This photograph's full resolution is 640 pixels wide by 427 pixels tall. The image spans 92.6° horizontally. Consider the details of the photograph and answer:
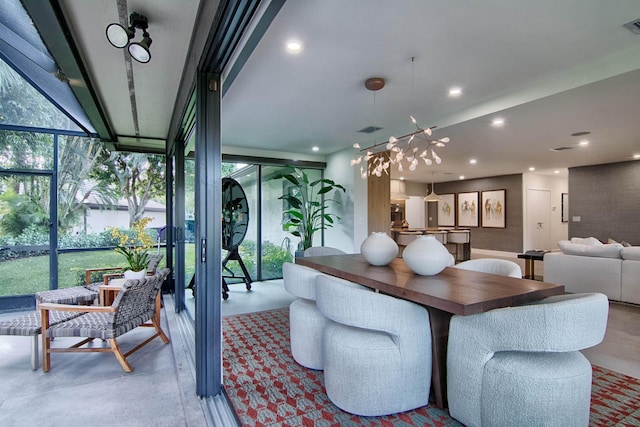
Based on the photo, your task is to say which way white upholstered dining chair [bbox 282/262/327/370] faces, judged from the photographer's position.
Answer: facing away from the viewer and to the right of the viewer

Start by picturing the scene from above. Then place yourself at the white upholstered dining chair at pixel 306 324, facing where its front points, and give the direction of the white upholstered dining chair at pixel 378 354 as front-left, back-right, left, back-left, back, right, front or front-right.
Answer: right

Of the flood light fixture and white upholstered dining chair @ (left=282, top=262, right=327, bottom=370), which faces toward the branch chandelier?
the white upholstered dining chair

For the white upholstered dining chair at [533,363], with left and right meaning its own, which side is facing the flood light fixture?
left

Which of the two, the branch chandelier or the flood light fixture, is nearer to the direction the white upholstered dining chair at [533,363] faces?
the branch chandelier

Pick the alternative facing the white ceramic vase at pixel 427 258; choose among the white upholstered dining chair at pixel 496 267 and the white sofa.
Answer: the white upholstered dining chair

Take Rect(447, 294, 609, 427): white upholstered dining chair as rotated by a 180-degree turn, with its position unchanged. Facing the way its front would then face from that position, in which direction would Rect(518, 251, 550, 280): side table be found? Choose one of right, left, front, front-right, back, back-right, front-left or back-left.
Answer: back-left

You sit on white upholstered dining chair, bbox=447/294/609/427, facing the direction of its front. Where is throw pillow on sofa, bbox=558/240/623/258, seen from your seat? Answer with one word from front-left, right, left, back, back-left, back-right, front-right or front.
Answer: front-right

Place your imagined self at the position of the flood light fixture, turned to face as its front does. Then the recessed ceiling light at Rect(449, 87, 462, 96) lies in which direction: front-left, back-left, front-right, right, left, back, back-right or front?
back-left

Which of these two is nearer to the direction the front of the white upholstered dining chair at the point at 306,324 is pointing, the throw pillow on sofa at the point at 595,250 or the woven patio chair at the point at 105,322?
the throw pillow on sofa

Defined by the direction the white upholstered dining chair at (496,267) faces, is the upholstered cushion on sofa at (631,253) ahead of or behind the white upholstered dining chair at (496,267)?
behind

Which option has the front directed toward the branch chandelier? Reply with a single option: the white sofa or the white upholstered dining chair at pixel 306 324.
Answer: the white upholstered dining chair
